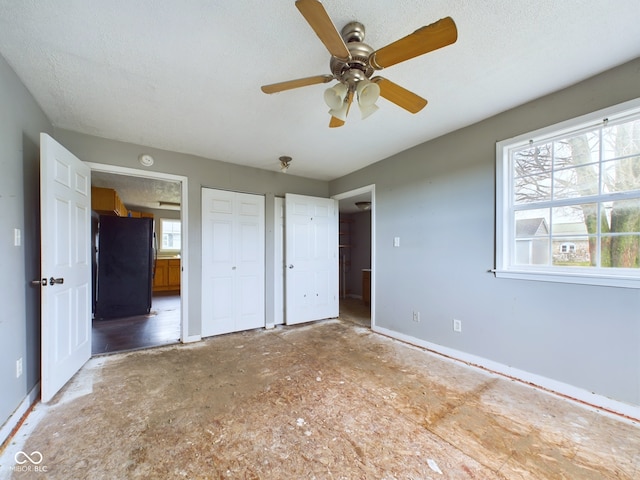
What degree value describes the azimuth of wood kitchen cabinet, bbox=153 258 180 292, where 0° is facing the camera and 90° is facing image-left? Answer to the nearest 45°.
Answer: approximately 0°

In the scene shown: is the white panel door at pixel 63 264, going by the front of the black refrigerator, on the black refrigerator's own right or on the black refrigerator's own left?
on the black refrigerator's own right

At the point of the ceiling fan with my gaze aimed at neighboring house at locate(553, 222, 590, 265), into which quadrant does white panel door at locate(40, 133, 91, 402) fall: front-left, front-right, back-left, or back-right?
back-left

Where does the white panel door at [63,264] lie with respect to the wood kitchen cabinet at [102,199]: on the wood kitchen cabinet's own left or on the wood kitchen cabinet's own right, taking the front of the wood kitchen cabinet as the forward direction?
on the wood kitchen cabinet's own right

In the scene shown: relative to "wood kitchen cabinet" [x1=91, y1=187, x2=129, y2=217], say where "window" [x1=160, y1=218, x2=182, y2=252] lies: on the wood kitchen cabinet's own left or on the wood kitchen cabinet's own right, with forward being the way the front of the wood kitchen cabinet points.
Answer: on the wood kitchen cabinet's own left

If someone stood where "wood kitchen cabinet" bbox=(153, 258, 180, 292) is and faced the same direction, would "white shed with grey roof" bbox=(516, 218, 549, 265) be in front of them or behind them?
in front
